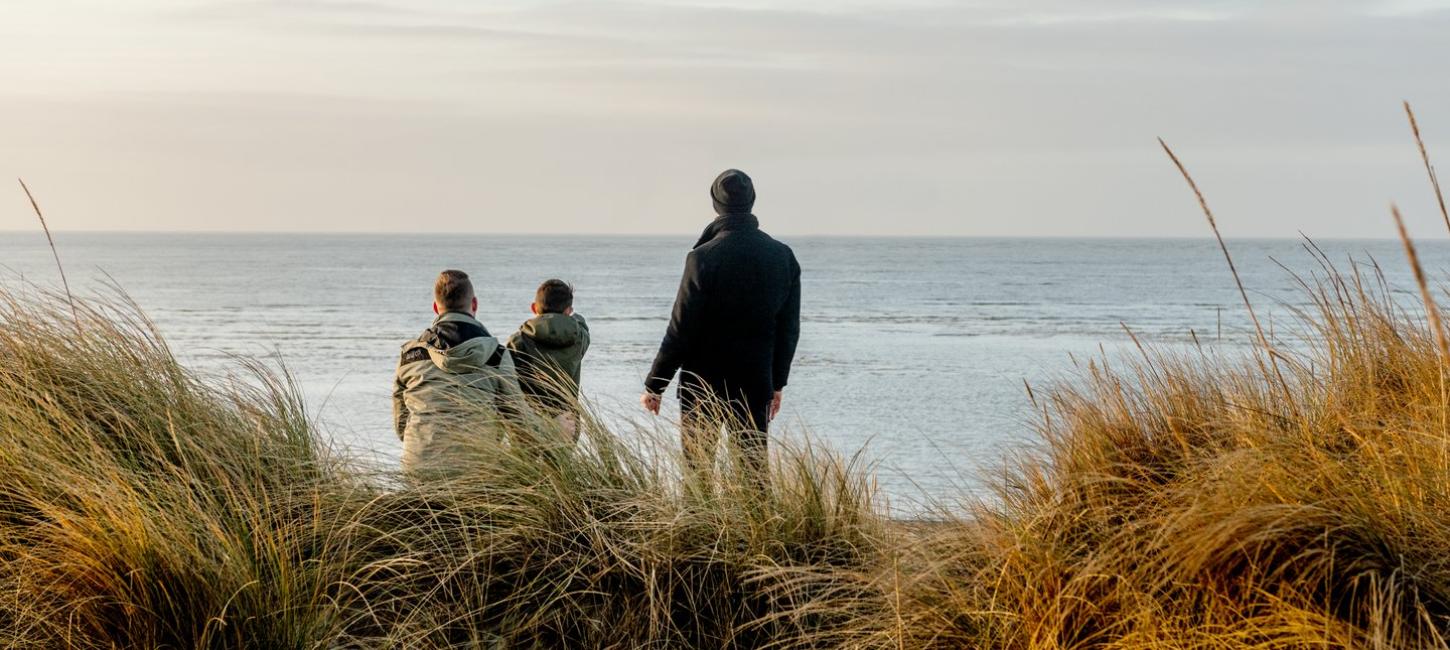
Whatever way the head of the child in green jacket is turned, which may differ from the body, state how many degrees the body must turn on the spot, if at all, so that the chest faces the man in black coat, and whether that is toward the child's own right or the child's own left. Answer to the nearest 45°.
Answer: approximately 135° to the child's own right

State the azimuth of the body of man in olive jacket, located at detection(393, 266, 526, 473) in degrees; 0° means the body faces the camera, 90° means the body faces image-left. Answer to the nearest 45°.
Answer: approximately 180°

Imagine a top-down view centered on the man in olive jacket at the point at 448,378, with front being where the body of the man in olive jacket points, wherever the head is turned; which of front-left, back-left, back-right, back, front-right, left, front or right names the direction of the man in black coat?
right

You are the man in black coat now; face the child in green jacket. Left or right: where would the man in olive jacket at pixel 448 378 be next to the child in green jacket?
left

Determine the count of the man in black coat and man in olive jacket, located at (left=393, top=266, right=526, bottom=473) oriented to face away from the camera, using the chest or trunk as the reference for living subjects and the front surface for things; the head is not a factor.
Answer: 2

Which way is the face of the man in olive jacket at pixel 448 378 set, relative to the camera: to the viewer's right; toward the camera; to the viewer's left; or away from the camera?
away from the camera

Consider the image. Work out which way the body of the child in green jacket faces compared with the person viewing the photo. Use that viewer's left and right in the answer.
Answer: facing away from the viewer

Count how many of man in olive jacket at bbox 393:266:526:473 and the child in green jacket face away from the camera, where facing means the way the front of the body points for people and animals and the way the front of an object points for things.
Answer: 2

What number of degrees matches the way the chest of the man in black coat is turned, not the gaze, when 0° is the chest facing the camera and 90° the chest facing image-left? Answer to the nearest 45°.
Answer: approximately 180°
